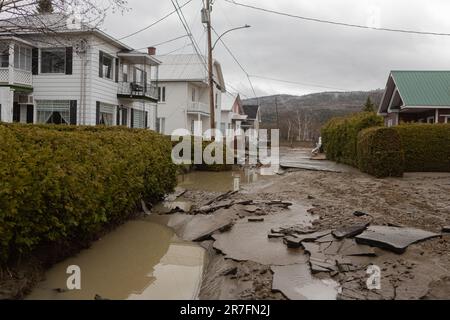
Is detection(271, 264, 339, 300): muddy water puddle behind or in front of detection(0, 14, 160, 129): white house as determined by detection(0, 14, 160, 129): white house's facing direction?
in front

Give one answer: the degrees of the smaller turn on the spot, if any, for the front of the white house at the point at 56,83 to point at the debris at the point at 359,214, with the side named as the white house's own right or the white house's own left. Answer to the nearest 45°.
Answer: approximately 45° to the white house's own right

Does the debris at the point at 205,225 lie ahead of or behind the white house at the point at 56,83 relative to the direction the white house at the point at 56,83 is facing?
ahead

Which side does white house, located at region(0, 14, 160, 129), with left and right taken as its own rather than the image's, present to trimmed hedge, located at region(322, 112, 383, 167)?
front

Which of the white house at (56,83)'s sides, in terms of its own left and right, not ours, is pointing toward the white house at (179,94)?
left

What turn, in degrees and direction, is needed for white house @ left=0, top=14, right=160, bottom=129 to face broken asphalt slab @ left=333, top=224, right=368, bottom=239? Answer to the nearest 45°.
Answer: approximately 45° to its right

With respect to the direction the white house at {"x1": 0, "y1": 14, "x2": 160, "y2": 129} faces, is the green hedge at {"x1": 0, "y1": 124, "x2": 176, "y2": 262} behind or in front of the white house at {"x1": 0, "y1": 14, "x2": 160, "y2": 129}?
in front

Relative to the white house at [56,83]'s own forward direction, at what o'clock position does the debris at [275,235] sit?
The debris is roughly at 1 o'clock from the white house.

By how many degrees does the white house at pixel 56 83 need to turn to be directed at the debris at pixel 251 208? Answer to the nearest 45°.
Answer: approximately 45° to its right

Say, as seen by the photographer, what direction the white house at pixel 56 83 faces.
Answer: facing the viewer and to the right of the viewer

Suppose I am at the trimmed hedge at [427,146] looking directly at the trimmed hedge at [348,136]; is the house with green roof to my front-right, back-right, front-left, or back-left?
front-right

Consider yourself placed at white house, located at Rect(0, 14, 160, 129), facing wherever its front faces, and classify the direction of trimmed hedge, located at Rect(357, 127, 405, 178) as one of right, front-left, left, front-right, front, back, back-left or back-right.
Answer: front

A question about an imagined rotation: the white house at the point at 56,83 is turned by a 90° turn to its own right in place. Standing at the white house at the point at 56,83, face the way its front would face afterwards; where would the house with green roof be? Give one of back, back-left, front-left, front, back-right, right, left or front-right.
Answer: back-left
